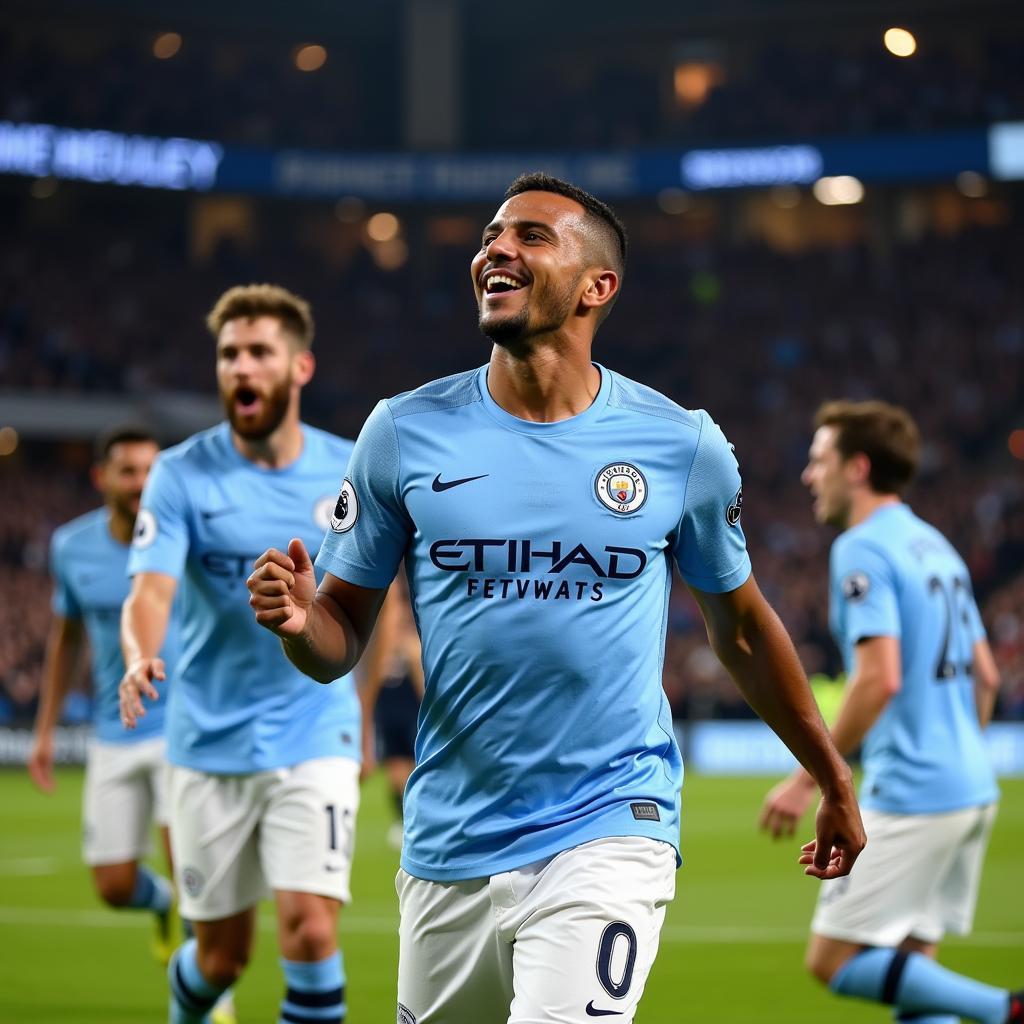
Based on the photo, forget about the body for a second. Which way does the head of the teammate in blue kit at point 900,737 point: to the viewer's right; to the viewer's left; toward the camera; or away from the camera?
to the viewer's left

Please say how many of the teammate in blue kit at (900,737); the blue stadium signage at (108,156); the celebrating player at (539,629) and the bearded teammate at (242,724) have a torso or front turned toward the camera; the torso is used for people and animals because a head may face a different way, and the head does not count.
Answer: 3

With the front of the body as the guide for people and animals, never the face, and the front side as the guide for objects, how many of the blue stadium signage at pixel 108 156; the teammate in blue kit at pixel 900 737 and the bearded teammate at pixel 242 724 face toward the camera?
2

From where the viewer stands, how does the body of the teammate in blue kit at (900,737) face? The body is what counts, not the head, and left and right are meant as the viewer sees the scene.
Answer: facing away from the viewer and to the left of the viewer

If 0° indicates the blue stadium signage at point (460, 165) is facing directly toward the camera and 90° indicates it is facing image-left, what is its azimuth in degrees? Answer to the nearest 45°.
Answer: approximately 0°

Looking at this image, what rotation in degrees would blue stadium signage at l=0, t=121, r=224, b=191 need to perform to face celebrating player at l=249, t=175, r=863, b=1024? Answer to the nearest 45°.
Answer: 0° — it already faces them

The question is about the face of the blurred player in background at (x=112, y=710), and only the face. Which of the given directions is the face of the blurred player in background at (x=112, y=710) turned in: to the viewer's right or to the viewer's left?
to the viewer's right

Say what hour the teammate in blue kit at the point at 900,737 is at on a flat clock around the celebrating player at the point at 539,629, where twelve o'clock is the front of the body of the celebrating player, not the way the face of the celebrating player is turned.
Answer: The teammate in blue kit is roughly at 7 o'clock from the celebrating player.

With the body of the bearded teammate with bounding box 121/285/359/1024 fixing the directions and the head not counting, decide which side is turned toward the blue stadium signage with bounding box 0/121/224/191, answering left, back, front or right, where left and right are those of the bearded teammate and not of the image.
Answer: back

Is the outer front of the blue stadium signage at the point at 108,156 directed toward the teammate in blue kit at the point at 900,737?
yes
